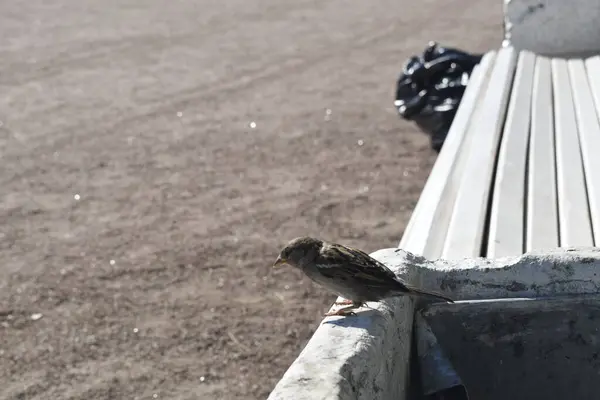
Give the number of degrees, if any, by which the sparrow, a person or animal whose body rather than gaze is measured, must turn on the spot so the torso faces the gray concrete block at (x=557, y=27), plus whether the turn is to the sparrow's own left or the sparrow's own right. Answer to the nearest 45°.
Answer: approximately 90° to the sparrow's own right

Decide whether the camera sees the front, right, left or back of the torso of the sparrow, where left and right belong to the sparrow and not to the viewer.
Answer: left

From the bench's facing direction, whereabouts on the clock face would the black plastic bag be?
The black plastic bag is roughly at 3 o'clock from the bench.

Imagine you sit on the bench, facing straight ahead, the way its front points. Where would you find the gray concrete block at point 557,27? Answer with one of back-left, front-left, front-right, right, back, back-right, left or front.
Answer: right

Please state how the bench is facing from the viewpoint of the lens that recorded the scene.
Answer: facing to the left of the viewer

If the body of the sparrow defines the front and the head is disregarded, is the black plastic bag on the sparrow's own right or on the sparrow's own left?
on the sparrow's own right
